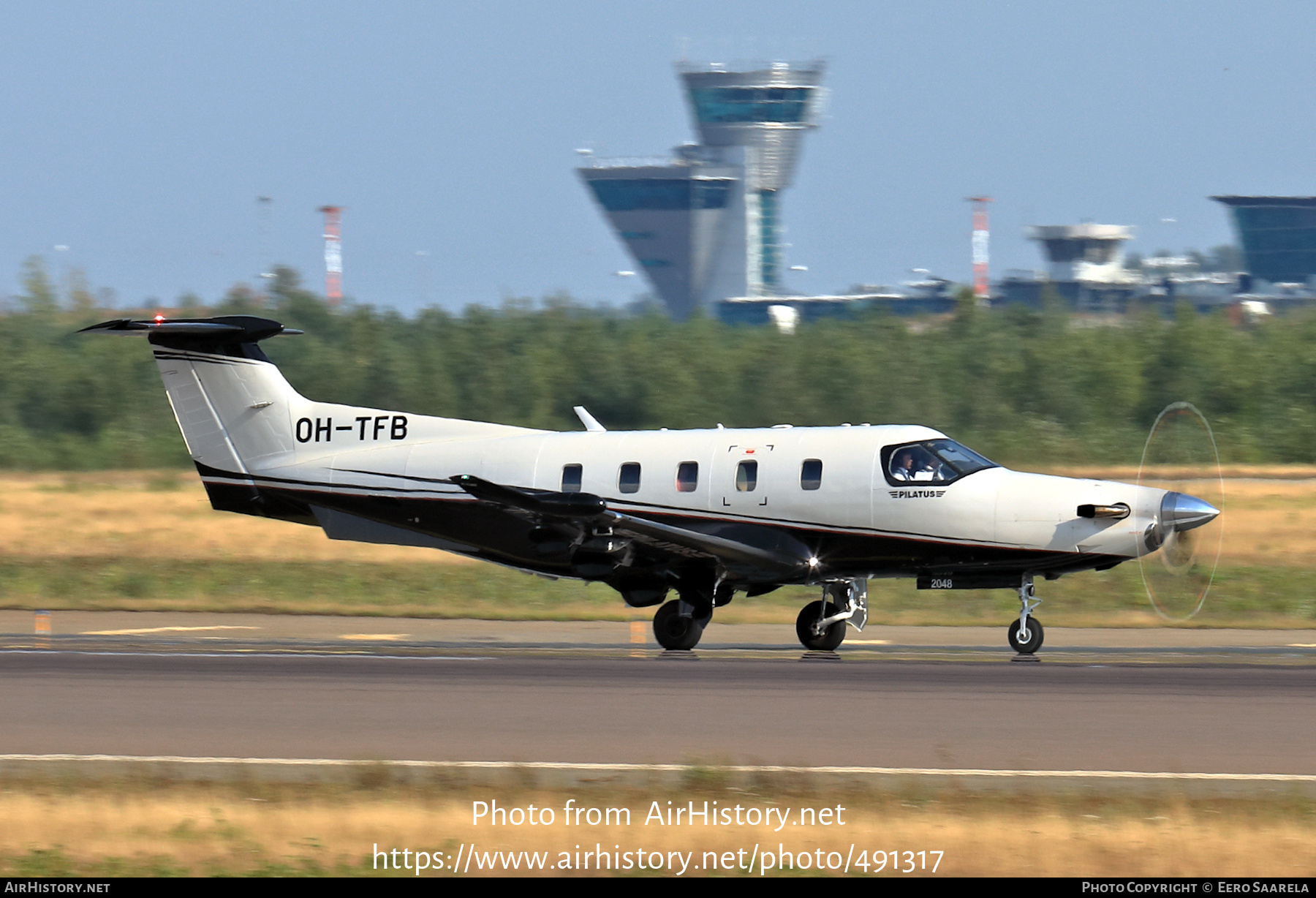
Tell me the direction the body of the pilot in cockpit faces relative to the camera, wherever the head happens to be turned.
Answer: to the viewer's right
